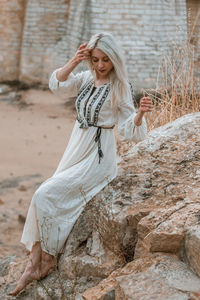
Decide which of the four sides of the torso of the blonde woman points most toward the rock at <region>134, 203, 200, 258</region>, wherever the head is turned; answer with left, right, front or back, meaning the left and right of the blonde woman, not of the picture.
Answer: left

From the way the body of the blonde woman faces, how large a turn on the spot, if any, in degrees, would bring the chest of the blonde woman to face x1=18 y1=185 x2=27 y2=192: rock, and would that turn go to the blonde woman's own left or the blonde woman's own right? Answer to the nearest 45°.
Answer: approximately 135° to the blonde woman's own right

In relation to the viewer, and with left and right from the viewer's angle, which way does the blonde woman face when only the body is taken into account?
facing the viewer and to the left of the viewer

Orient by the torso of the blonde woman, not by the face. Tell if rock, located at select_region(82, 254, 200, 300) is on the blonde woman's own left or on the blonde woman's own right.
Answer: on the blonde woman's own left

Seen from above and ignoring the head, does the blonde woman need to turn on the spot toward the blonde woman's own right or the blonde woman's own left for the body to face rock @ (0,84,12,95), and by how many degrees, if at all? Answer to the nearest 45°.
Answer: approximately 135° to the blonde woman's own right

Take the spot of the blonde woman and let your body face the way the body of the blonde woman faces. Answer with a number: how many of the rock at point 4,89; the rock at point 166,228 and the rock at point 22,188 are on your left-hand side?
1
